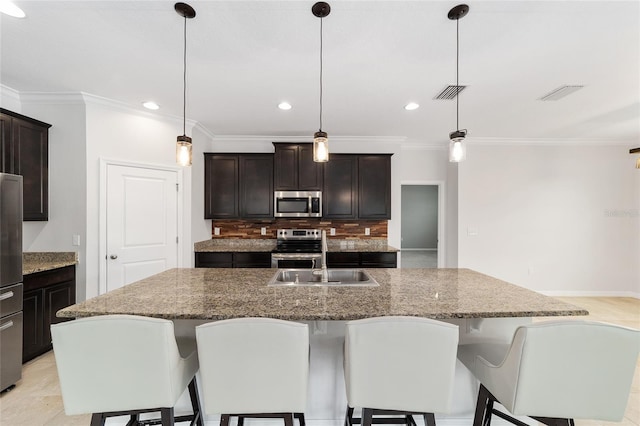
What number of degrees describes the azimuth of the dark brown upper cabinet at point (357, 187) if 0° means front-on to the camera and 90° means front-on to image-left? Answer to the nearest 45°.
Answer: approximately 0°

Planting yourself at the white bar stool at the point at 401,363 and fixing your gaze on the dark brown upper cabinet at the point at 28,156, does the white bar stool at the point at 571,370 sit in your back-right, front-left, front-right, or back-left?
back-right

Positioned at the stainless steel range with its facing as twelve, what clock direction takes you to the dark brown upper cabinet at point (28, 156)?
The dark brown upper cabinet is roughly at 2 o'clock from the stainless steel range.

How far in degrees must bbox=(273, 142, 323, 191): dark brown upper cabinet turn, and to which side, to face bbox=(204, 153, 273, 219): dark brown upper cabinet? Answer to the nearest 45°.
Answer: approximately 90° to its right

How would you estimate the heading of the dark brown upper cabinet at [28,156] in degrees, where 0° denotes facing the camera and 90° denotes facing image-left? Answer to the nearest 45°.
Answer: approximately 315°

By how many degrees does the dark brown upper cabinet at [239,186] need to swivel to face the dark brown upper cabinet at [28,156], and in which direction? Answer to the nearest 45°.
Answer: approximately 45° to its right

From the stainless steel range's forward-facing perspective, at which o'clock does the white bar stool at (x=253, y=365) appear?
The white bar stool is roughly at 12 o'clock from the stainless steel range.

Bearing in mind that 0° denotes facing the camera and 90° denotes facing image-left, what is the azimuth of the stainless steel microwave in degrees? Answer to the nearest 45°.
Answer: approximately 0°

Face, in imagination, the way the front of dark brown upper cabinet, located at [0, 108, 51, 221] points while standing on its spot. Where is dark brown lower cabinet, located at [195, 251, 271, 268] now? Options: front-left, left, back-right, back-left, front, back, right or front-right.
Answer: front-left

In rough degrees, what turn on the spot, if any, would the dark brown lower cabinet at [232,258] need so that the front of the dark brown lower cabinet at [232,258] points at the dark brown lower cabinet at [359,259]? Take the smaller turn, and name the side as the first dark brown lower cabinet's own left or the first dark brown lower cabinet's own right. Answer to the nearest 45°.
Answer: approximately 90° to the first dark brown lower cabinet's own left

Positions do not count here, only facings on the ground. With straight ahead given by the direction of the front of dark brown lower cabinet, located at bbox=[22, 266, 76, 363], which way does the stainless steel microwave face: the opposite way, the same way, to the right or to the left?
to the right
